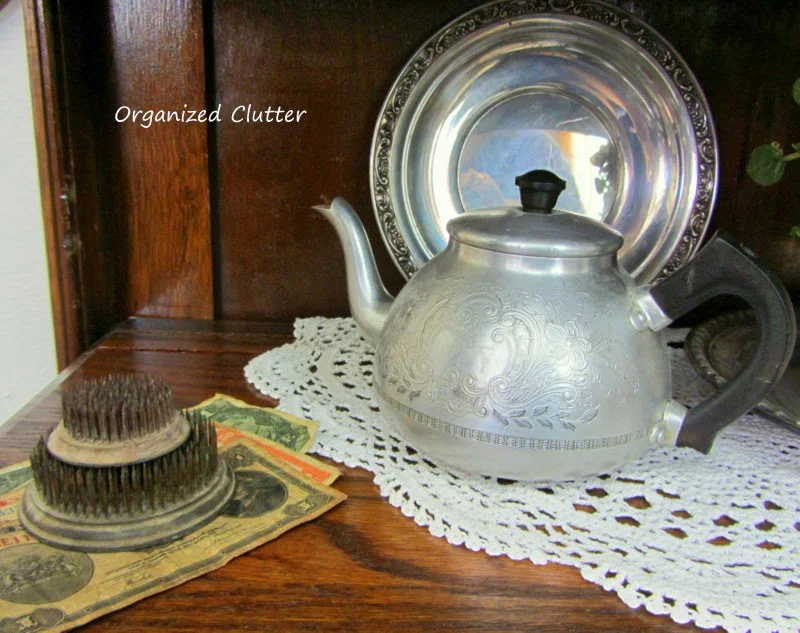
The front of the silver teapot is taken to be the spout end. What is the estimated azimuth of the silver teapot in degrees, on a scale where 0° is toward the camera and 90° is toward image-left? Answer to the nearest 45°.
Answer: approximately 90°
